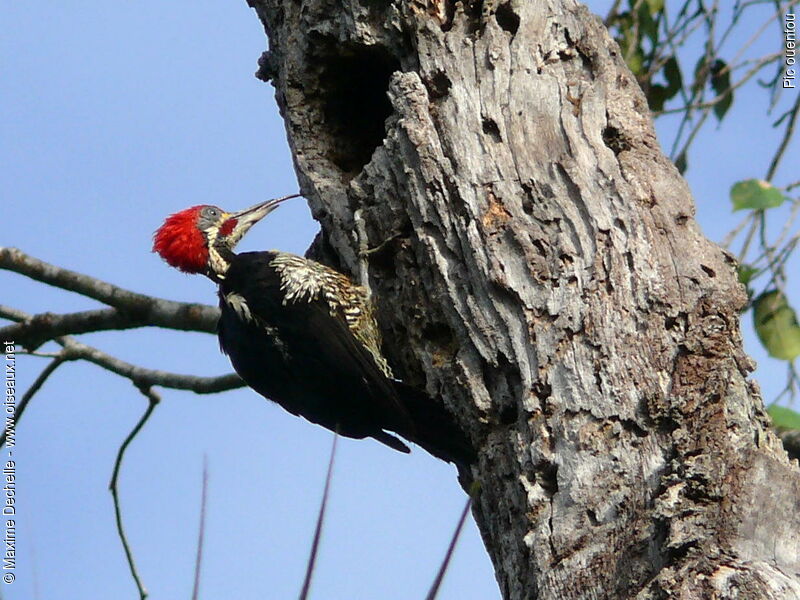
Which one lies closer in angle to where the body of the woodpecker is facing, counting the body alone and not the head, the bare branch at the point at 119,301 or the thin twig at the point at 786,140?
the thin twig

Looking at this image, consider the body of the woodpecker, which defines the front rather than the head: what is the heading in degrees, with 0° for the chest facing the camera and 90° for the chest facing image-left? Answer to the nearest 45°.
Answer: approximately 270°

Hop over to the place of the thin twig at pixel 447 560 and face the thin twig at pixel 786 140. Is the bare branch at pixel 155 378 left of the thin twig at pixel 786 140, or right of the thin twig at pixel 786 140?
left

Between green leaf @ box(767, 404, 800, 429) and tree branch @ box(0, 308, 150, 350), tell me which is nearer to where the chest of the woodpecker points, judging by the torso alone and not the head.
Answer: the green leaf

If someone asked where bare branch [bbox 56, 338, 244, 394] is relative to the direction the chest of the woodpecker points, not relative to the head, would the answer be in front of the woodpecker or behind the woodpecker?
behind

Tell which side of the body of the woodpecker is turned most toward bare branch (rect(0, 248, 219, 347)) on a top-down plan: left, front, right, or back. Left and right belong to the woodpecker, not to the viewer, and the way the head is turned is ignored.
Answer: back

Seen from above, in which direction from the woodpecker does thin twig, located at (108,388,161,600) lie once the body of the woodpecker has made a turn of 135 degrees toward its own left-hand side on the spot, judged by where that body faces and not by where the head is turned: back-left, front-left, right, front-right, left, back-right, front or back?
front

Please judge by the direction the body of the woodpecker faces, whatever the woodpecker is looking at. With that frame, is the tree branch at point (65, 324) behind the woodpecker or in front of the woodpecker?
behind

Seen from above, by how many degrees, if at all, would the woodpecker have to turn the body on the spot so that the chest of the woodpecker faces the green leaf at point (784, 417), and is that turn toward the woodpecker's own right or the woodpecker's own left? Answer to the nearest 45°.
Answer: approximately 45° to the woodpecker's own right
